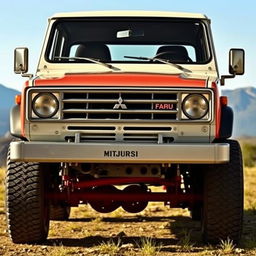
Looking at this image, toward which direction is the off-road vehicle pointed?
toward the camera

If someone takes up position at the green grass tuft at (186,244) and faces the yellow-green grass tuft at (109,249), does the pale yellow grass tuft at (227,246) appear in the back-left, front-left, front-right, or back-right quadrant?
back-left

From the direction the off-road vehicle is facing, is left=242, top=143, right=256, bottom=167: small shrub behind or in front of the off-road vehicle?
behind
